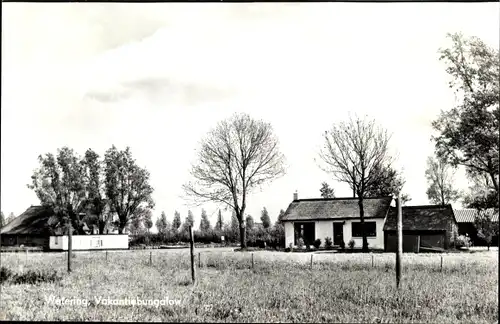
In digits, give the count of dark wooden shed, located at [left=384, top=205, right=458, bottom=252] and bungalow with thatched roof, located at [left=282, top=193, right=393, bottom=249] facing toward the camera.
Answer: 2

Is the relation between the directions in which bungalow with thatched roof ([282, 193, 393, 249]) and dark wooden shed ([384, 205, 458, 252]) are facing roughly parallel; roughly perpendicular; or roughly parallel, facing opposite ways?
roughly parallel

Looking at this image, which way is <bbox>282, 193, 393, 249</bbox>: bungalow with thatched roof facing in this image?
toward the camera

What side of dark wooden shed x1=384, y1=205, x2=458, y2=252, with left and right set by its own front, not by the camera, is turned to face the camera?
front
